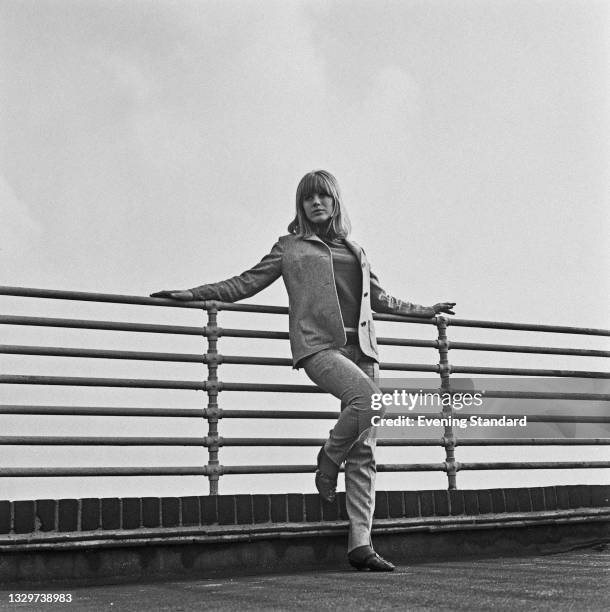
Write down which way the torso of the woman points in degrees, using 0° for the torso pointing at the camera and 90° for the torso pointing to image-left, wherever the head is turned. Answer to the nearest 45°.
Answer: approximately 315°
